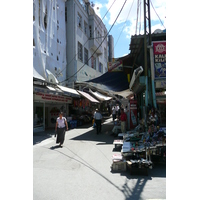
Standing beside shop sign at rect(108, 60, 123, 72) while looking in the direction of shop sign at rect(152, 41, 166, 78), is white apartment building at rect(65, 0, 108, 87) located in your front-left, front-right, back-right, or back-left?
back-right

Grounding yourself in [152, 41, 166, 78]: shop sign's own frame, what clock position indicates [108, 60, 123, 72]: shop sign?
[108, 60, 123, 72]: shop sign is roughly at 5 o'clock from [152, 41, 166, 78]: shop sign.

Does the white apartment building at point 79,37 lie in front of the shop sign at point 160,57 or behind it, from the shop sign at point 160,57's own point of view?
behind

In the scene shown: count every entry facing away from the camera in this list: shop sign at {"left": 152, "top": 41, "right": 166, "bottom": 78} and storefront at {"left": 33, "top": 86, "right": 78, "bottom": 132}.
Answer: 0

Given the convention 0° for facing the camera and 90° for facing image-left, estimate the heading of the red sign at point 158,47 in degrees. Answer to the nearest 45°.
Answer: approximately 0°

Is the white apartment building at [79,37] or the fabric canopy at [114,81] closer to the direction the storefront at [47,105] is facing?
the fabric canopy

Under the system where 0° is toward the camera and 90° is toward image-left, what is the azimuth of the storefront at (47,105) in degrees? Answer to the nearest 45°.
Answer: approximately 315°

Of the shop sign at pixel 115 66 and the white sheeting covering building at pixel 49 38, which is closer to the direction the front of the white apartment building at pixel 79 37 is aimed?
the shop sign

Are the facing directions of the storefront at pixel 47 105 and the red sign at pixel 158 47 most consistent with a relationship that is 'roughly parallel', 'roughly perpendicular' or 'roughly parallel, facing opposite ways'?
roughly perpendicular

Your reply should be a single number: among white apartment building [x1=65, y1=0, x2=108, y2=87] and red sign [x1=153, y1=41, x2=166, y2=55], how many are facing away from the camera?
0

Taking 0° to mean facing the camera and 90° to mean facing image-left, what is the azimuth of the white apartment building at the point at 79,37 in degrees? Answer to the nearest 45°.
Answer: approximately 315°

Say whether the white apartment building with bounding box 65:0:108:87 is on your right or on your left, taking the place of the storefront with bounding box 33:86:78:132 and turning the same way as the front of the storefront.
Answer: on your left
